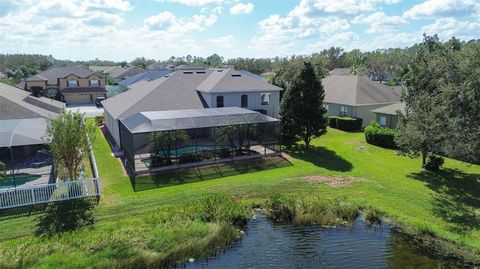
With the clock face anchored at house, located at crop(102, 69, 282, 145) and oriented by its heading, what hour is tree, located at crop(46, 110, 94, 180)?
The tree is roughly at 7 o'clock from the house.

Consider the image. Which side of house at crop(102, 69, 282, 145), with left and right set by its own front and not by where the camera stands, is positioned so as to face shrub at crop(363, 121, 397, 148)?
right

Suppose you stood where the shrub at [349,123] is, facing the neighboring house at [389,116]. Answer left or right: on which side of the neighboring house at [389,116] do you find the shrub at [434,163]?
right

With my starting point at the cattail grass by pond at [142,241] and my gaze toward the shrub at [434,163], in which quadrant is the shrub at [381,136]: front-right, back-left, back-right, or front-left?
front-left

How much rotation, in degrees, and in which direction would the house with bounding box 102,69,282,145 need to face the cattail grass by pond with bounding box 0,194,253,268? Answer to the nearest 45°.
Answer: approximately 180°

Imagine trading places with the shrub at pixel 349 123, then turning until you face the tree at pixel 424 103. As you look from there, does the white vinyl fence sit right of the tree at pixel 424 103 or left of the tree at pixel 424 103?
right

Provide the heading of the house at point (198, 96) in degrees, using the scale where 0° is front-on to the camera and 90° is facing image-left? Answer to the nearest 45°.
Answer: approximately 180°

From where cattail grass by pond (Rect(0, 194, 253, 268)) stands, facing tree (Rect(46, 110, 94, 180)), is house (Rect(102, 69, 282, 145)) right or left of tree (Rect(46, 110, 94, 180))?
right

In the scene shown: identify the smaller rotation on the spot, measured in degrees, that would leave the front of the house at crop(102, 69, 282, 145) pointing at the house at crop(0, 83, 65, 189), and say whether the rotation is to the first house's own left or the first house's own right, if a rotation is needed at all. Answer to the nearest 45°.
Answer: approximately 135° to the first house's own left

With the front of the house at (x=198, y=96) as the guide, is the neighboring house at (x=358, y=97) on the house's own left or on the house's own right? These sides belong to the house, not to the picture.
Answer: on the house's own right

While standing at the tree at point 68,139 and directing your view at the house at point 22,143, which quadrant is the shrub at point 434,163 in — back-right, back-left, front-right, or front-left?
back-right

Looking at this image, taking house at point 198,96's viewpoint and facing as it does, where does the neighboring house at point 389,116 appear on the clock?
The neighboring house is roughly at 3 o'clock from the house.

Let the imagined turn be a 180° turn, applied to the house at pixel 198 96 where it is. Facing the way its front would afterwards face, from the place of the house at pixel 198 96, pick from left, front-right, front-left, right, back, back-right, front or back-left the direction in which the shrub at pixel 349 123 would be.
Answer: left
